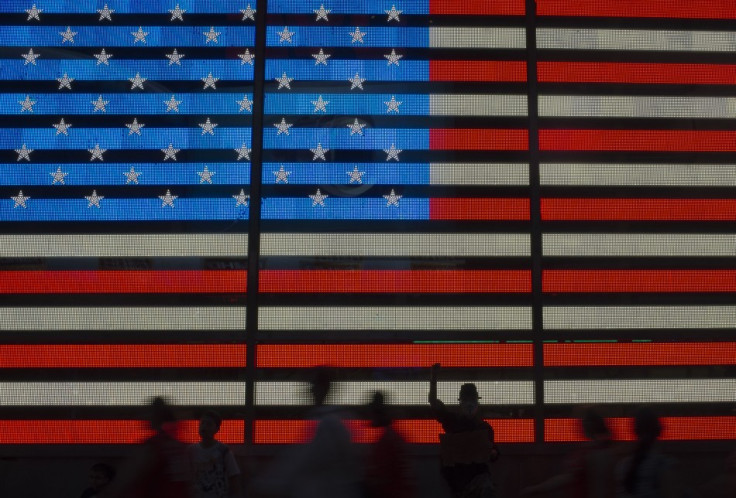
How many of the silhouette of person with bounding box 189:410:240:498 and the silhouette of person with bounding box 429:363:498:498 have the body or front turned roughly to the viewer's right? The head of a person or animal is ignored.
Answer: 0

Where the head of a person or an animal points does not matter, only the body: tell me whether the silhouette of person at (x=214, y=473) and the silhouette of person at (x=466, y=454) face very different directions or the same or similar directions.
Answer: same or similar directions
